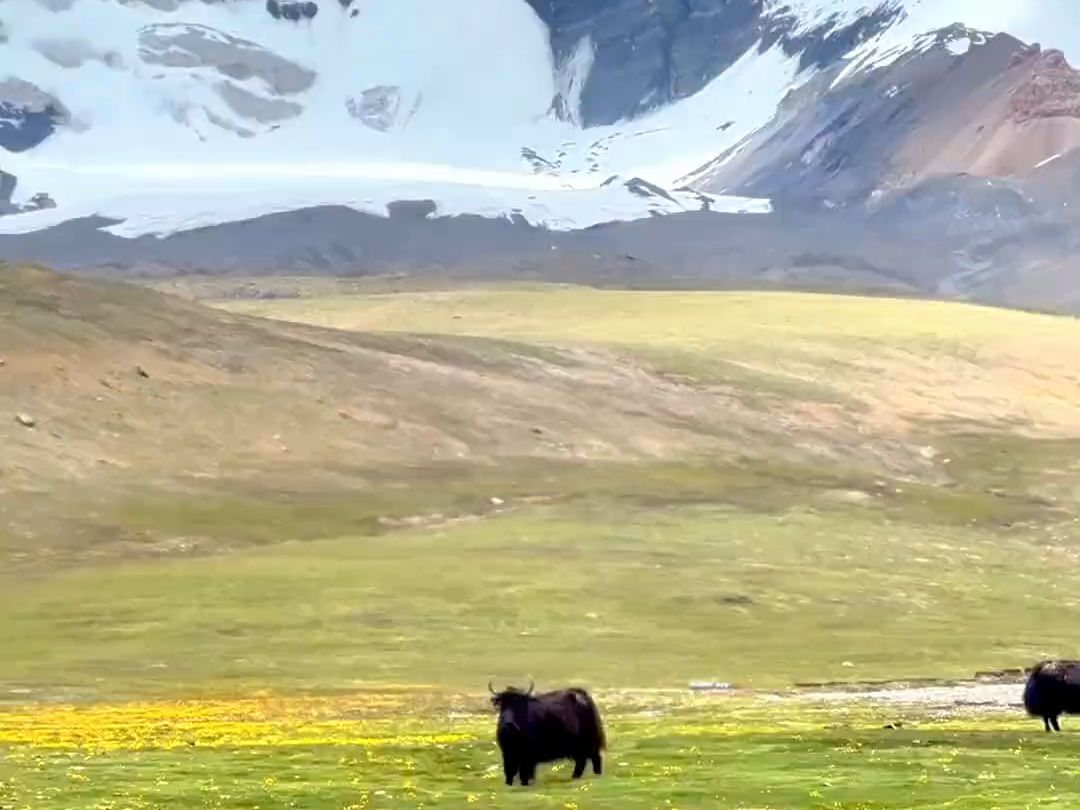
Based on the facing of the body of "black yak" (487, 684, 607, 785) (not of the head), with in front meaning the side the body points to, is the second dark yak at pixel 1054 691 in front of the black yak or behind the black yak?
behind

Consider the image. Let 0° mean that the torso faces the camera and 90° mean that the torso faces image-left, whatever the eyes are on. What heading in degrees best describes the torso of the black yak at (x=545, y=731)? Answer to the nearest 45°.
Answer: approximately 45°
